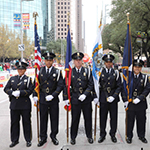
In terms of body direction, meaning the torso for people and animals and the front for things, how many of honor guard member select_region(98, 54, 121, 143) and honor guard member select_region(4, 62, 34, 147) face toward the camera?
2

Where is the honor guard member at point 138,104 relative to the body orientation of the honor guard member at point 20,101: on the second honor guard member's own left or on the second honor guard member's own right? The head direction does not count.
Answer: on the second honor guard member's own left

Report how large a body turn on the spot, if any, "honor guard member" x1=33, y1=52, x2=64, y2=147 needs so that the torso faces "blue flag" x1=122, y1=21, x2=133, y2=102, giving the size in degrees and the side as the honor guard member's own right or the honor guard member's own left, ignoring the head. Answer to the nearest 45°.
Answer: approximately 90° to the honor guard member's own left

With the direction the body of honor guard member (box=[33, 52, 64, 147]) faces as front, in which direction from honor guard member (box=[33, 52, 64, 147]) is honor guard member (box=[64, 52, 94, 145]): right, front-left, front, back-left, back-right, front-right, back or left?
left

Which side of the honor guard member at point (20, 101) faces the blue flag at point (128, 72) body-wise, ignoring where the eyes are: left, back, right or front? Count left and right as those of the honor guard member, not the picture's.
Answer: left

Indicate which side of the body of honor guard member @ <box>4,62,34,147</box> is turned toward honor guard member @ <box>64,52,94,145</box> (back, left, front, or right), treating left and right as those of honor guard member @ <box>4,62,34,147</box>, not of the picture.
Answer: left

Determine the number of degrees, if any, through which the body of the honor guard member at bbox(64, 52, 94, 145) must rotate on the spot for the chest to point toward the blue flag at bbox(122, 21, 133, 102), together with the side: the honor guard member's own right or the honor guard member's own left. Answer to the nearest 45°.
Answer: approximately 90° to the honor guard member's own left
